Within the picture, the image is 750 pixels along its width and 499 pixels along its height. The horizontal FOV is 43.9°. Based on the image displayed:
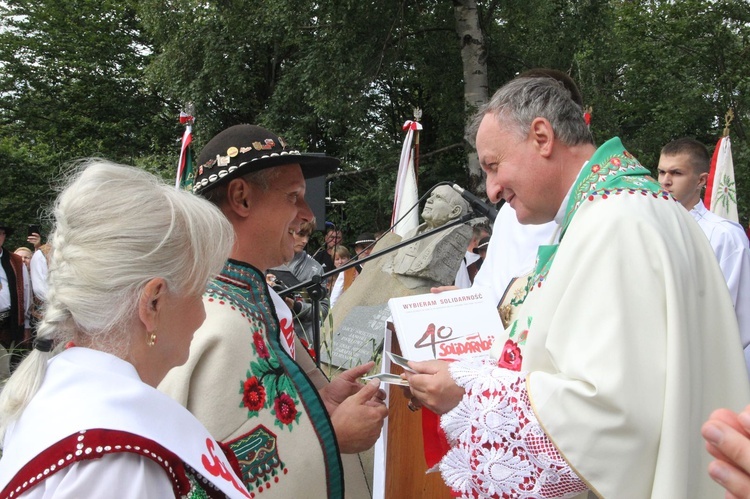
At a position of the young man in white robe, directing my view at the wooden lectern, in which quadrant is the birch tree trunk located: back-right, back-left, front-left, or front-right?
back-right

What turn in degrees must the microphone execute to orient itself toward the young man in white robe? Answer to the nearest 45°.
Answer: approximately 45° to its left

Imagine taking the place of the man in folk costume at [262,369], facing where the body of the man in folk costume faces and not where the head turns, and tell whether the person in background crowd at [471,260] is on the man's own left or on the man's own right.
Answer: on the man's own left

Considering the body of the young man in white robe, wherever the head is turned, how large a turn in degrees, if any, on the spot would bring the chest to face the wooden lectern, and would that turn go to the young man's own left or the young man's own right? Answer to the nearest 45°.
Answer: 0° — they already face it

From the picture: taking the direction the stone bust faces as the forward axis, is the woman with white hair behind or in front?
in front

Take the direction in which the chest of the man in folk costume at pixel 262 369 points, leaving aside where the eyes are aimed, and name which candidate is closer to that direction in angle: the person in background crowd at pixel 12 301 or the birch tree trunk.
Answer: the birch tree trunk

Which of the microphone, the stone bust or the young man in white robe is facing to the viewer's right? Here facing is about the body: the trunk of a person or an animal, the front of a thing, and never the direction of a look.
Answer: the microphone

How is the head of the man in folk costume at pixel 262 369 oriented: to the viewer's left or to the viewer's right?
to the viewer's right

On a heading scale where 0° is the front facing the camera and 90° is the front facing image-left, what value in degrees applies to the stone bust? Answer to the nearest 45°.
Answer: approximately 45°

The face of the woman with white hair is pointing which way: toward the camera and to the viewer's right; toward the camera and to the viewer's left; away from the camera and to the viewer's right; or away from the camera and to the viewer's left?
away from the camera and to the viewer's right

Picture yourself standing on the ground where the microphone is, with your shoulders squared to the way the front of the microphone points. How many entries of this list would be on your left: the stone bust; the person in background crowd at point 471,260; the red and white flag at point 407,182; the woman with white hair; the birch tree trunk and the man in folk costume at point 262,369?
4

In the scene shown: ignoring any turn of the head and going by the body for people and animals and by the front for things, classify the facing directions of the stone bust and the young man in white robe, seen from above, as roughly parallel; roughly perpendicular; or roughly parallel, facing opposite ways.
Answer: roughly parallel

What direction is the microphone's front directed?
to the viewer's right

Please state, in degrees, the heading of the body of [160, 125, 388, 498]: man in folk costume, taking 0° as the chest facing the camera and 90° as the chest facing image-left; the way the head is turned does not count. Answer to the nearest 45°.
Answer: approximately 270°
